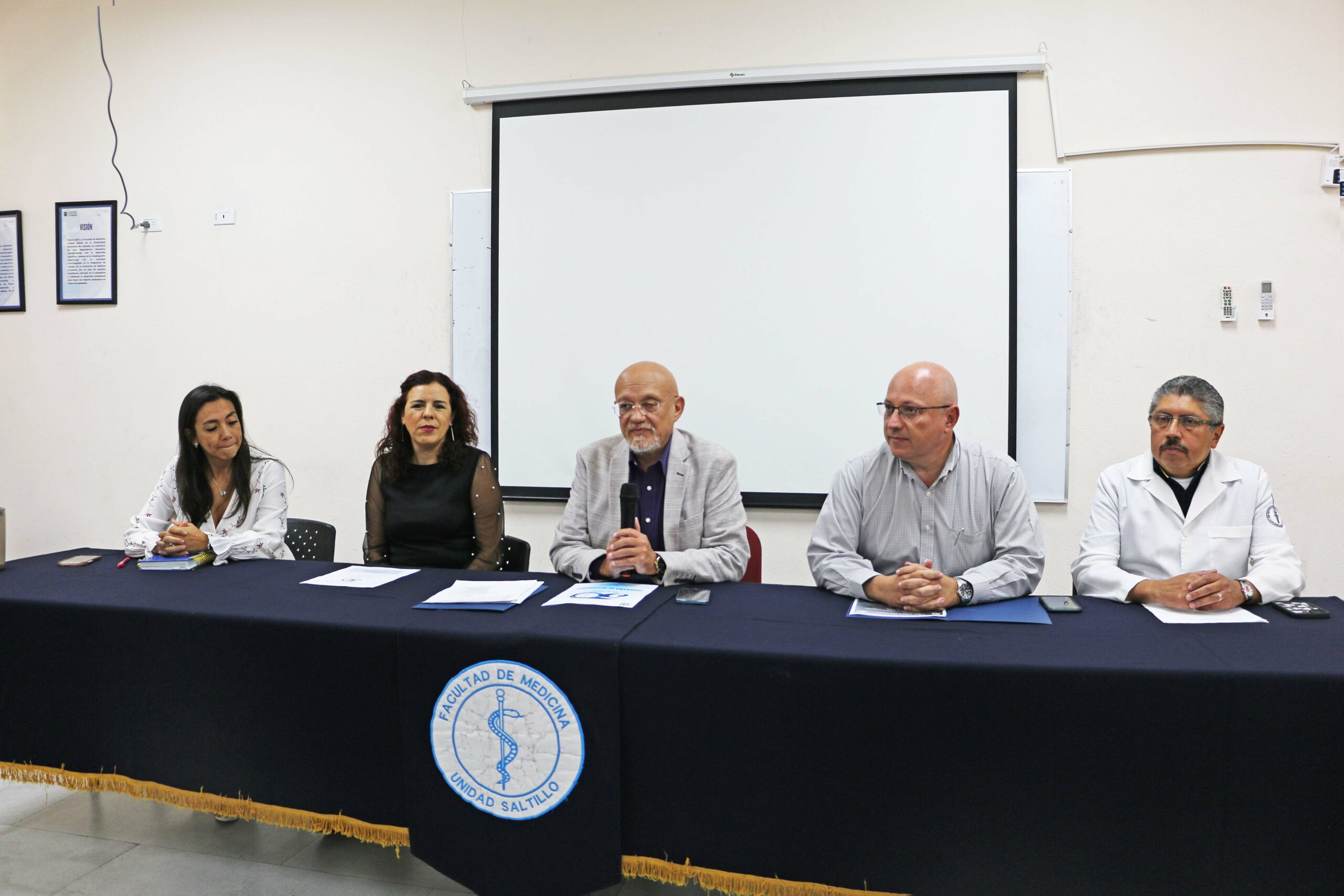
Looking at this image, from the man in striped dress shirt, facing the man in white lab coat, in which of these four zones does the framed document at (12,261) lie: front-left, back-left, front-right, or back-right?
back-left

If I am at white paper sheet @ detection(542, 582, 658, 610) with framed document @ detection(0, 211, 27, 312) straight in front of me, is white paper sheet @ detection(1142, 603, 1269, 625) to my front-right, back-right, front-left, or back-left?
back-right

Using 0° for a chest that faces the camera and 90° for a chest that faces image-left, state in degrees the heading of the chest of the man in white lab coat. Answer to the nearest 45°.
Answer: approximately 0°

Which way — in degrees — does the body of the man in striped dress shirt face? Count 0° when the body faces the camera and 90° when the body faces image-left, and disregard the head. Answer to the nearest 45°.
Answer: approximately 0°

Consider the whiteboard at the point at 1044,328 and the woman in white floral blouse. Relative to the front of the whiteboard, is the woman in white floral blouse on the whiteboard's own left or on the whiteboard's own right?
on the whiteboard's own right
